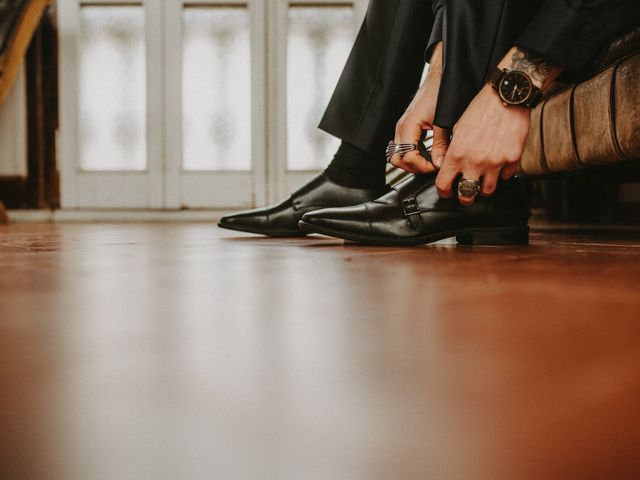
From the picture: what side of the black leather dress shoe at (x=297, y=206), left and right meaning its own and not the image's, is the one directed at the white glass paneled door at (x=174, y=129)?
right

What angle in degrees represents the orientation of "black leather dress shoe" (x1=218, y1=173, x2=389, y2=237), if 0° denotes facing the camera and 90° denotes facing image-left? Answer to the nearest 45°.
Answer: approximately 90°

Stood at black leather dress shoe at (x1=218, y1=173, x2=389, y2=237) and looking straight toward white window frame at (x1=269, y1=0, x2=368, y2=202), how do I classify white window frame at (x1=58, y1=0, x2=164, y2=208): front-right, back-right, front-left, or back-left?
front-left

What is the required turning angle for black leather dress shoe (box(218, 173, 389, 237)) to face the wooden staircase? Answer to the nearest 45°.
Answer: approximately 45° to its right
